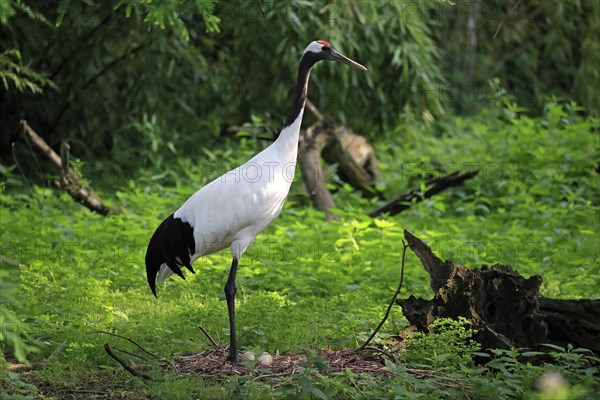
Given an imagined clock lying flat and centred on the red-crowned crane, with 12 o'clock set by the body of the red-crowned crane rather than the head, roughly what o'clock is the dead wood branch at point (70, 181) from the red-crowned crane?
The dead wood branch is roughly at 8 o'clock from the red-crowned crane.

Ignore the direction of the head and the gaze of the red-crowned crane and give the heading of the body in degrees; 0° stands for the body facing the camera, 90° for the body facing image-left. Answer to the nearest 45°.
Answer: approximately 270°

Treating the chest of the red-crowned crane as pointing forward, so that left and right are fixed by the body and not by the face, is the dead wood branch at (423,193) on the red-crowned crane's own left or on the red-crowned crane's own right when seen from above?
on the red-crowned crane's own left

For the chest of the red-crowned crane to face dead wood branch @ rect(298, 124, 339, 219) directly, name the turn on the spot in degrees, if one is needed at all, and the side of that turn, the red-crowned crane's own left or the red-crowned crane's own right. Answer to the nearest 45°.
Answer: approximately 90° to the red-crowned crane's own left
